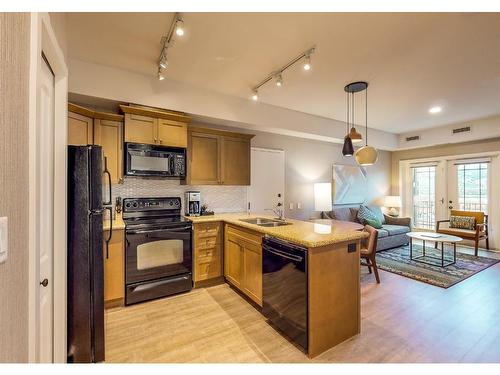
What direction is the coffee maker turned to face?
toward the camera

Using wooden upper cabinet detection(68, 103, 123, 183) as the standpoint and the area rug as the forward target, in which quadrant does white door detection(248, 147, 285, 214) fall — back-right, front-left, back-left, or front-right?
front-left

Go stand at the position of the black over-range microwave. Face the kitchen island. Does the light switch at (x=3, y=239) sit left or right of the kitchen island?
right

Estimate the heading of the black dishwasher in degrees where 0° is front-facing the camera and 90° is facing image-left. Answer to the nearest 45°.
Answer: approximately 45°

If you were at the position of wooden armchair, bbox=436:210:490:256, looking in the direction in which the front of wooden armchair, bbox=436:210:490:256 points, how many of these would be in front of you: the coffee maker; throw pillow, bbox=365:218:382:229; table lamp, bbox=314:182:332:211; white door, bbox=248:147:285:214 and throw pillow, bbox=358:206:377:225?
5

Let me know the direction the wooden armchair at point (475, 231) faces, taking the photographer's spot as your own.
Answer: facing the viewer and to the left of the viewer

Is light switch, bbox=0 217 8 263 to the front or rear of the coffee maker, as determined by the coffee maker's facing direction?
to the front

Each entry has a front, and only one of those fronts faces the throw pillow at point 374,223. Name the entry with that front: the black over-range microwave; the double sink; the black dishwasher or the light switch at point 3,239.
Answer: the light switch

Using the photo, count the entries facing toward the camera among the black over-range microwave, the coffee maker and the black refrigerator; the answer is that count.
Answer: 2

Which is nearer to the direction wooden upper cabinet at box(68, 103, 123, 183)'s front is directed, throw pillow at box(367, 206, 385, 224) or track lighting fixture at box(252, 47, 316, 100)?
the track lighting fixture

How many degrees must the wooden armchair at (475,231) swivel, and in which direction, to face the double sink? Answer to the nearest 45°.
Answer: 0° — it already faces it

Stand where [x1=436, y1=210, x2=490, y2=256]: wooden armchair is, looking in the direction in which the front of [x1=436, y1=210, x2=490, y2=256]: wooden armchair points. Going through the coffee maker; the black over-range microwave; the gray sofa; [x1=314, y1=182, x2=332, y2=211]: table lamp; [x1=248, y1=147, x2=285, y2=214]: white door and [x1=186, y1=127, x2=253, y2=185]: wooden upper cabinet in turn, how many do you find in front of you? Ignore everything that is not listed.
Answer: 6

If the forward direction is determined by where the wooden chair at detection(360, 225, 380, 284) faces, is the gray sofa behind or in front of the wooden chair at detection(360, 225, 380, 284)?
behind

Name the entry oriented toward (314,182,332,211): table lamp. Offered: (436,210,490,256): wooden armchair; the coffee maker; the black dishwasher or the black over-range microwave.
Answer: the wooden armchair

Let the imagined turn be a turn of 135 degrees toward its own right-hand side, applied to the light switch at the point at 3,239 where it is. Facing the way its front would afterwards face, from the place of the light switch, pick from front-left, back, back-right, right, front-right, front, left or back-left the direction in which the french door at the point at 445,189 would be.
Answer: back-left
